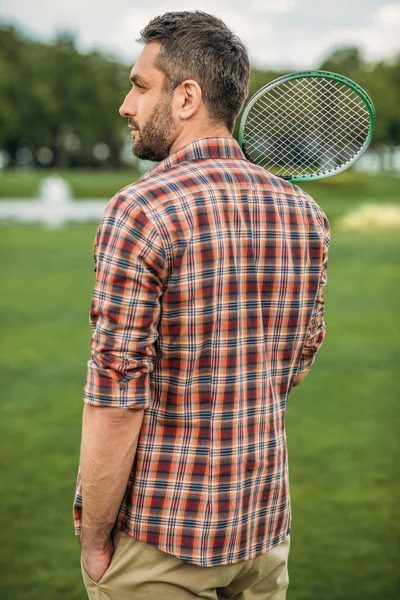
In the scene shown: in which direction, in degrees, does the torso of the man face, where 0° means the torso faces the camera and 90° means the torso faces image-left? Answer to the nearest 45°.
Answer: approximately 135°

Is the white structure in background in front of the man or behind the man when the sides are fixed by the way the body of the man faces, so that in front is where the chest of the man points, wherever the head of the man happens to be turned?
in front
